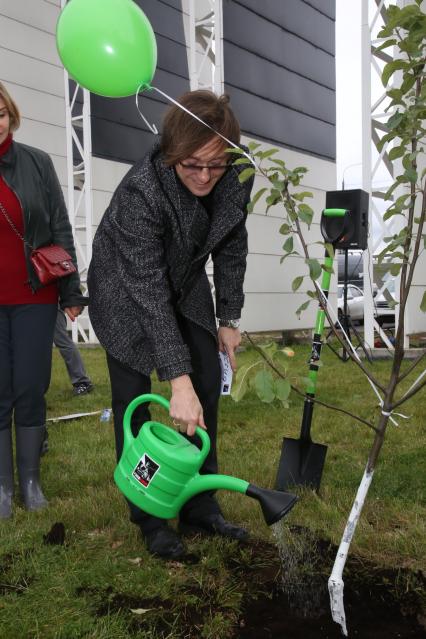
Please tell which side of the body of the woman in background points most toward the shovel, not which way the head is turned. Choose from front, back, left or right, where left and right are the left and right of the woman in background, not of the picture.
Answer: left

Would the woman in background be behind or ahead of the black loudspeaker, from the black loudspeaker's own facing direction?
ahead

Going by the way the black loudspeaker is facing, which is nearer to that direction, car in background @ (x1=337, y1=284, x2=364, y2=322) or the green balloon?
the green balloon

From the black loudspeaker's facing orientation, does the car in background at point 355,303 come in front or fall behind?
behind

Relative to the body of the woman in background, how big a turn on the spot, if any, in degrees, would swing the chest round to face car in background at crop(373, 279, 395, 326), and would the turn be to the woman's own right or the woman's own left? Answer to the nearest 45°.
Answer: approximately 135° to the woman's own left

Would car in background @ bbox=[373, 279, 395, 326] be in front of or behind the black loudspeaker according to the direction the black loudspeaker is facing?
behind

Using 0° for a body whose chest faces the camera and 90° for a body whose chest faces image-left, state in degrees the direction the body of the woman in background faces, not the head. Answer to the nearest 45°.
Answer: approximately 0°

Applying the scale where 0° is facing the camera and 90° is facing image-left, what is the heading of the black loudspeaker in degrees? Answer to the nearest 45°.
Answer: approximately 45°

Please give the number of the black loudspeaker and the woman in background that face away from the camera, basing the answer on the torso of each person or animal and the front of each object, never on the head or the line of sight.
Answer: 0
